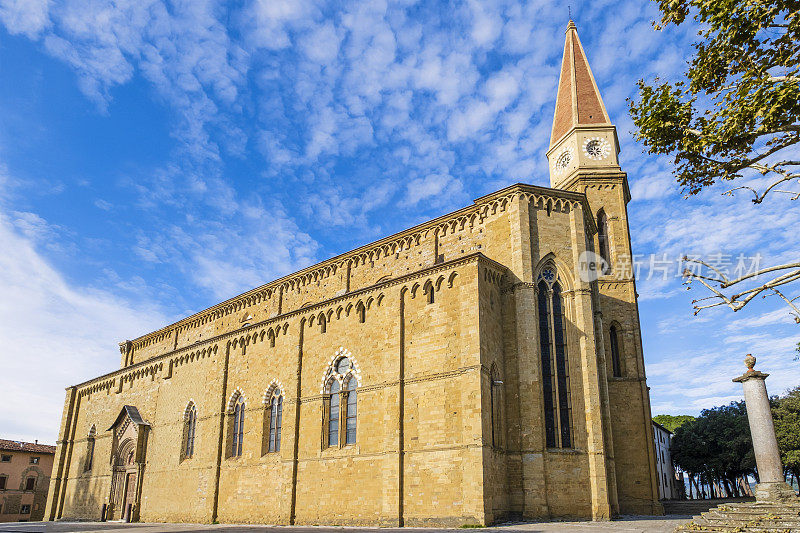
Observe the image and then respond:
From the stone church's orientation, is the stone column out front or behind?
behind
